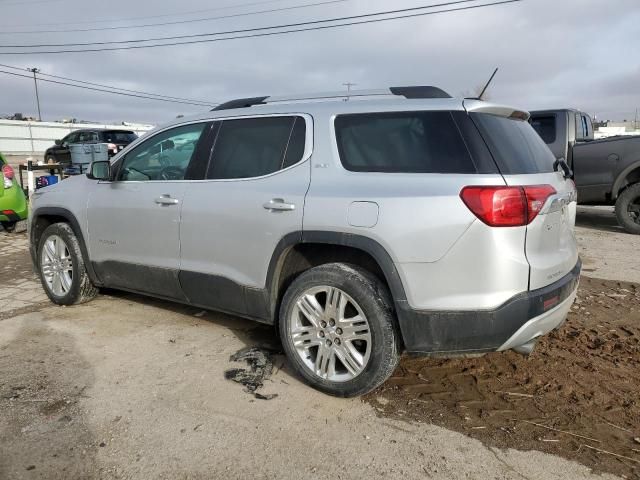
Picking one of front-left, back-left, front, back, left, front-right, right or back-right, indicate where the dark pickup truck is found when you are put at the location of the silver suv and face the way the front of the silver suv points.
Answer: right

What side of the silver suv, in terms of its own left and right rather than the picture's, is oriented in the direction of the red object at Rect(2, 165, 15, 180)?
front

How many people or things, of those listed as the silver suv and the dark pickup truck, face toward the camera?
0

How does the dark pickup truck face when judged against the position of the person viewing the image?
facing away from the viewer and to the left of the viewer

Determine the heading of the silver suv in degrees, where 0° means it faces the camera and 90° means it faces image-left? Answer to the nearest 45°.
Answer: approximately 135°

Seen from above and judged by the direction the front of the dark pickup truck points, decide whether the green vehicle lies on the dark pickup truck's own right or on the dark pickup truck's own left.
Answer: on the dark pickup truck's own left

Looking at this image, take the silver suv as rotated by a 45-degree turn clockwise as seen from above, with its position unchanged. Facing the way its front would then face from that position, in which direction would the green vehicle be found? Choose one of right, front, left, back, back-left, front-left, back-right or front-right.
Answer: front-left
